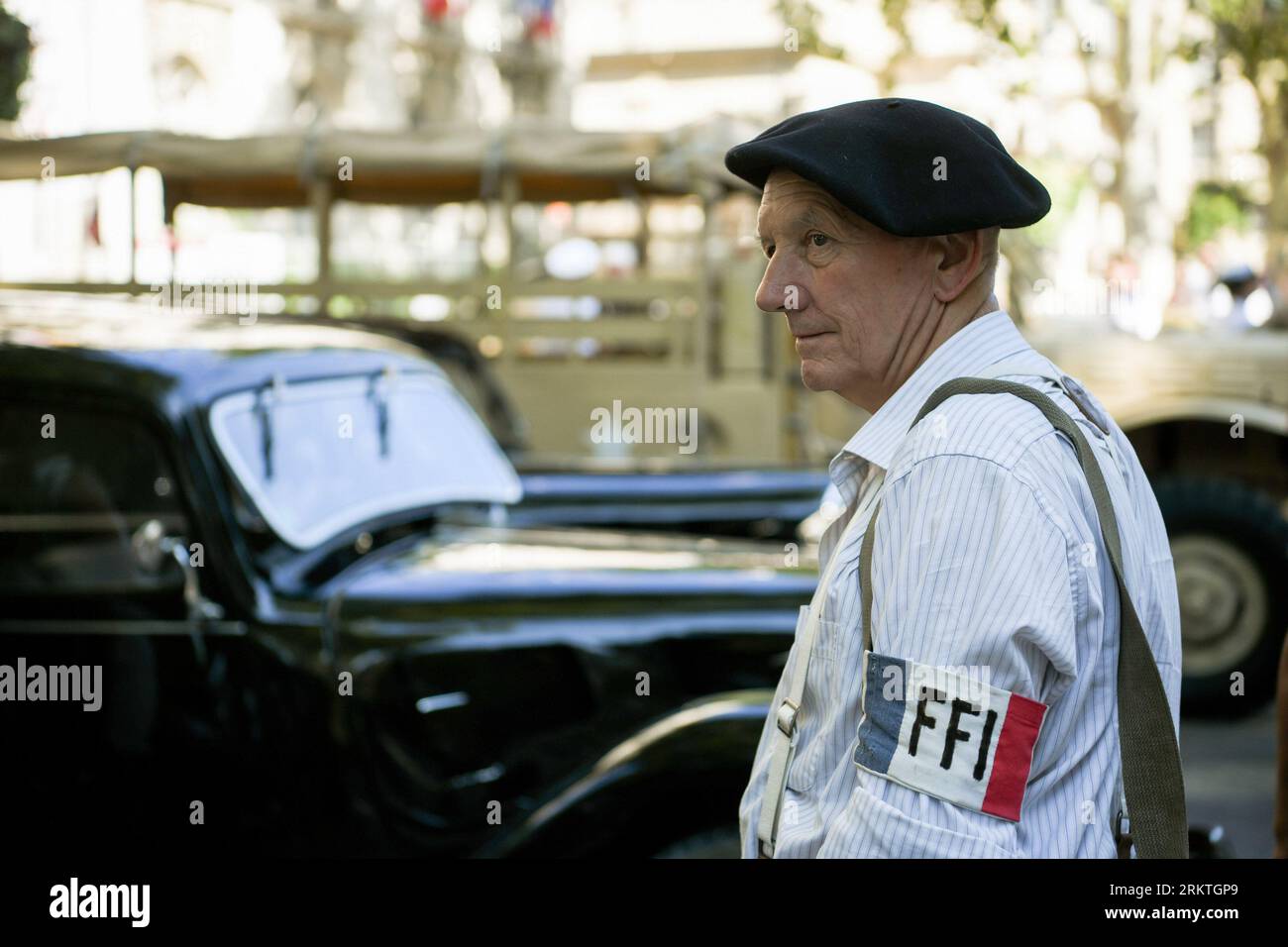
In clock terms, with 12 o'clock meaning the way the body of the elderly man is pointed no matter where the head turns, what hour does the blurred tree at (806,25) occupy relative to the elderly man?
The blurred tree is roughly at 3 o'clock from the elderly man.

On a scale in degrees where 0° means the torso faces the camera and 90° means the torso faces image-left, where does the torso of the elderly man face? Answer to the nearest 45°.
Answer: approximately 90°

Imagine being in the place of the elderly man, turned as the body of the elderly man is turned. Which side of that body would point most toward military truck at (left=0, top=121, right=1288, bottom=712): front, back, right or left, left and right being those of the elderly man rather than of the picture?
right

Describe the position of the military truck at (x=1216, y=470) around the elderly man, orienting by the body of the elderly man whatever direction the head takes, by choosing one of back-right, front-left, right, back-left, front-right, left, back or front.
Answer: right

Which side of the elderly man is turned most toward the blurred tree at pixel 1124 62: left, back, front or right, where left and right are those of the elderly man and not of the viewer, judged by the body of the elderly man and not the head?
right

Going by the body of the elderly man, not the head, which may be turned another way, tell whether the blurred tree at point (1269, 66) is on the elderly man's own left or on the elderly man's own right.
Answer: on the elderly man's own right

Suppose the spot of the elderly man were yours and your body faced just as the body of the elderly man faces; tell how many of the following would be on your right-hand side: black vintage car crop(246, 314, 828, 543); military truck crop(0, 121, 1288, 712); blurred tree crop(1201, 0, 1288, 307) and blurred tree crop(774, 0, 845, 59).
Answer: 4

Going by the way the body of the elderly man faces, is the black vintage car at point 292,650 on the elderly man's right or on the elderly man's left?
on the elderly man's right

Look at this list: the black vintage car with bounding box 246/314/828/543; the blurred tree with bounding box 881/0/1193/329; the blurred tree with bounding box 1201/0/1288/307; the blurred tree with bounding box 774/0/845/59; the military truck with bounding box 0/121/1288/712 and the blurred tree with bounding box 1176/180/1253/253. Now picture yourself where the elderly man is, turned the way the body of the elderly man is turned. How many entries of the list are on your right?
6

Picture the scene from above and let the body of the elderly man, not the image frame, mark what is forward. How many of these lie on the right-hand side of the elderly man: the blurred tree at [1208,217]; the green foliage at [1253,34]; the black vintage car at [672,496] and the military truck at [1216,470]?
4

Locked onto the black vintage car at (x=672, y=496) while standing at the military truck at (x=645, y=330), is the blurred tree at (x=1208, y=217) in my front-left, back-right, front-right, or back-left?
back-left

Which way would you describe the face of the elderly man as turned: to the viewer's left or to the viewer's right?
to the viewer's left

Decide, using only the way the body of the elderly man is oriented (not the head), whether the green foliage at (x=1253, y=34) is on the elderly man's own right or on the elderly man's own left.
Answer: on the elderly man's own right

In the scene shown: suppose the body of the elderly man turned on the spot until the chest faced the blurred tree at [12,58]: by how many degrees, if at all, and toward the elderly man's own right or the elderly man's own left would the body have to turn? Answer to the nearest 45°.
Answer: approximately 45° to the elderly man's own right

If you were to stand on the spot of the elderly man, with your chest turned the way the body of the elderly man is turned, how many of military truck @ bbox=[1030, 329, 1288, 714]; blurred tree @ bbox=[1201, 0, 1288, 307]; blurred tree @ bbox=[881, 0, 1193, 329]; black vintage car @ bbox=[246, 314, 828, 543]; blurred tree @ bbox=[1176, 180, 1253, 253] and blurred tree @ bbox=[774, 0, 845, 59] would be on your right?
6

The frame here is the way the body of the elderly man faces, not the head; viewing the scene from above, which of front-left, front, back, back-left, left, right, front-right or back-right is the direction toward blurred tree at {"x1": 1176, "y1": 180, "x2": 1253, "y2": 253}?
right
